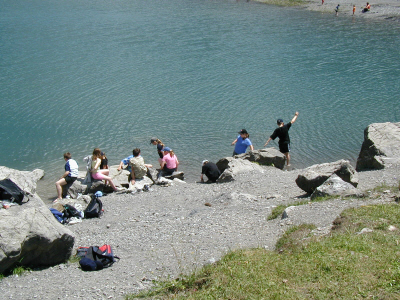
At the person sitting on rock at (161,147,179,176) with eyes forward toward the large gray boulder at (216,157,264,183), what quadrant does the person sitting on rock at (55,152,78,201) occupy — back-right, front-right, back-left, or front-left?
back-right

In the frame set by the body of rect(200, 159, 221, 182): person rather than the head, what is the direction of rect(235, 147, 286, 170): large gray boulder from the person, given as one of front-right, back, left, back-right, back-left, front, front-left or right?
back-right
